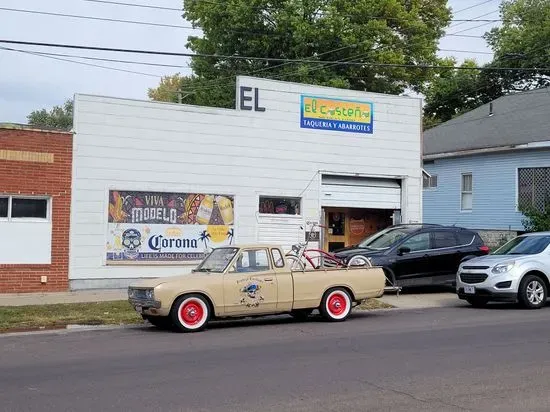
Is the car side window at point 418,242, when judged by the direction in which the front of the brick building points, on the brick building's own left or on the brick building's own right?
on the brick building's own left

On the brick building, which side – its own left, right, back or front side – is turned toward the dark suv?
left

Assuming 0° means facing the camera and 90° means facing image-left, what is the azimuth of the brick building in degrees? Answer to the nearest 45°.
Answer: approximately 0°

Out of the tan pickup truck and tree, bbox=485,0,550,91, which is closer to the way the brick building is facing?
the tan pickup truck

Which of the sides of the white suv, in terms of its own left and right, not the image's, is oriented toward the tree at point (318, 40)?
right

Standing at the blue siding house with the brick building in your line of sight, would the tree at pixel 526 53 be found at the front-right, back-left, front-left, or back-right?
back-right

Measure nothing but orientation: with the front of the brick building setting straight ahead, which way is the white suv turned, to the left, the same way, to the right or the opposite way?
to the right

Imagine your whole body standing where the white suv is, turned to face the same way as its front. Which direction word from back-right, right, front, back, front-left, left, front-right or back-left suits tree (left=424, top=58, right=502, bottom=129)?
back-right

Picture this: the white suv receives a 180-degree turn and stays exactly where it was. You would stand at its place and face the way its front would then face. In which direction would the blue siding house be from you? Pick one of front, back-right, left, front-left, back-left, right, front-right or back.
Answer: front-left

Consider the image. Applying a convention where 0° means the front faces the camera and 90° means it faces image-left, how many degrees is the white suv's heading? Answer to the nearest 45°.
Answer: approximately 45°

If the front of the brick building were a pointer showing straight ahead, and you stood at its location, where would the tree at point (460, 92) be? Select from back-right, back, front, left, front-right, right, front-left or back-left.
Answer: back-left

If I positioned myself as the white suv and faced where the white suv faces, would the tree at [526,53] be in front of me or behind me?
behind

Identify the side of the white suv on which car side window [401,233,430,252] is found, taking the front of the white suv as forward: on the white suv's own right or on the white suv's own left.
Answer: on the white suv's own right

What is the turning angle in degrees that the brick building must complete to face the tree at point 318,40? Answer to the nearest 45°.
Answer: approximately 135° to its left
